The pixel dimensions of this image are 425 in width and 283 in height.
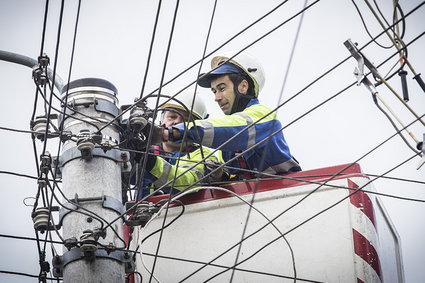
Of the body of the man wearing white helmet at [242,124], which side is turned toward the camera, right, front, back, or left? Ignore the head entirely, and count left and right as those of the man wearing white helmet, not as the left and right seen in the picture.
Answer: left

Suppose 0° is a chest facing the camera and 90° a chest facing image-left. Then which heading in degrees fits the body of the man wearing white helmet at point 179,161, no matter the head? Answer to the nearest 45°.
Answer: approximately 45°

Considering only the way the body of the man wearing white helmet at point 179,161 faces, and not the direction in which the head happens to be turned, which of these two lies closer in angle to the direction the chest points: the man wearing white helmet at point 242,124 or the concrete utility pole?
the concrete utility pole

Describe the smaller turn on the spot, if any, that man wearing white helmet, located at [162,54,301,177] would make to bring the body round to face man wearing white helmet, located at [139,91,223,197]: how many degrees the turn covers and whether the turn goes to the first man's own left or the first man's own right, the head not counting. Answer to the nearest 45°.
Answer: approximately 45° to the first man's own right
